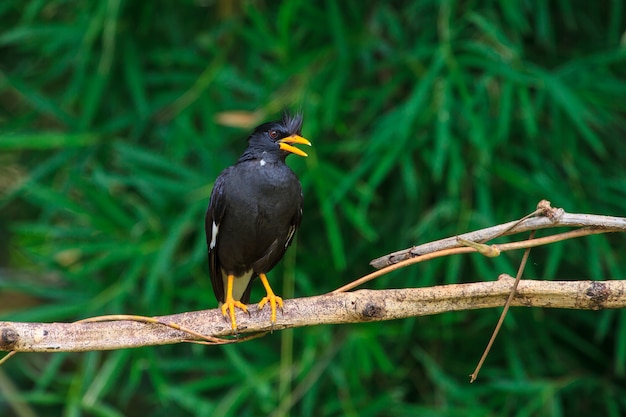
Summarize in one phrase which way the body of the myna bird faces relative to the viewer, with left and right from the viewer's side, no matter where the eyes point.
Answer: facing the viewer and to the right of the viewer

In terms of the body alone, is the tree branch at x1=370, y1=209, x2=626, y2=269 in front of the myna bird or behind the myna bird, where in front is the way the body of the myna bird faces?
in front
